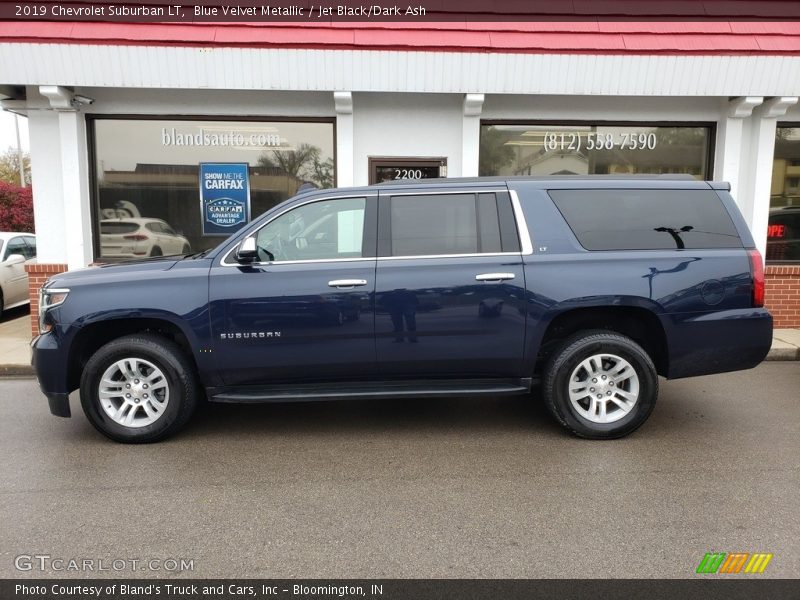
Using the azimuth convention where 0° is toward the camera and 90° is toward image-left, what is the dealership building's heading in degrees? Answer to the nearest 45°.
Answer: approximately 0°

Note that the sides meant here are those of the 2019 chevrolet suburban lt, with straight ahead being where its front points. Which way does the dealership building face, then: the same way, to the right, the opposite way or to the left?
to the left

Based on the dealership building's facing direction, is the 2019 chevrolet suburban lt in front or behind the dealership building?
in front

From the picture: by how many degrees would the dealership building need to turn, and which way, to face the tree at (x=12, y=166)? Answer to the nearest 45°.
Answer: approximately 135° to its right

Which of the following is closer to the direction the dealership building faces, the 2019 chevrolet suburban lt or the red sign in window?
the 2019 chevrolet suburban lt

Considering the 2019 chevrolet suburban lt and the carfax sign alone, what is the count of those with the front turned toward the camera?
1

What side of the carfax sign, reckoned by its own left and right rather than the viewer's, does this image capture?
front

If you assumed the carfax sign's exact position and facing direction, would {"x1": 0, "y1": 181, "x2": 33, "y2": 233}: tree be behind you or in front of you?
behind

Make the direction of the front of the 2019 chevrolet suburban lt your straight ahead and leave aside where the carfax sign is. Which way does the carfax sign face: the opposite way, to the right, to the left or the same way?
to the left

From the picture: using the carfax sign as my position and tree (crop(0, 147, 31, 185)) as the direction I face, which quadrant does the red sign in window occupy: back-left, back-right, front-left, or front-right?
back-right

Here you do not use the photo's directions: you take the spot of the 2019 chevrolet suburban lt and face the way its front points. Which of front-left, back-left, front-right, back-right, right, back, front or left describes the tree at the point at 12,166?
front-right

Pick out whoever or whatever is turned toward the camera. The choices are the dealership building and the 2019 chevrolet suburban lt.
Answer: the dealership building

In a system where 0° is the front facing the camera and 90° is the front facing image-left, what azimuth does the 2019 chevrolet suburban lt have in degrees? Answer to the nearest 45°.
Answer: approximately 90°

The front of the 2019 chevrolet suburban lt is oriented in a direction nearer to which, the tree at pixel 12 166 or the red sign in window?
the tree

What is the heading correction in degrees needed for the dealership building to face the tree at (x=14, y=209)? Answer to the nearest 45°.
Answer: approximately 135° to its right
